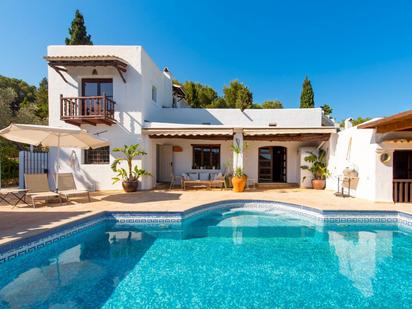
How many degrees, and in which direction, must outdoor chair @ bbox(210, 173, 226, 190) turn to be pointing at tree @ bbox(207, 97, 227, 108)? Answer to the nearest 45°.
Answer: approximately 180°

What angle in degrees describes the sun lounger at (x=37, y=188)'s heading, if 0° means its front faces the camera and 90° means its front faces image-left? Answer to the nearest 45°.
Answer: approximately 315°

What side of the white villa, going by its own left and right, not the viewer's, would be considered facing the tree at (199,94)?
back

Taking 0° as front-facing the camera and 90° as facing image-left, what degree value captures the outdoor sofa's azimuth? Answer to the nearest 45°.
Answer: approximately 0°

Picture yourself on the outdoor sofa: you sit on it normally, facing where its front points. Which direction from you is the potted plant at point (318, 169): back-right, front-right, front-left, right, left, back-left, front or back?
left

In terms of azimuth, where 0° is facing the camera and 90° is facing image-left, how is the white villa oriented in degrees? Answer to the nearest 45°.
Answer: approximately 0°

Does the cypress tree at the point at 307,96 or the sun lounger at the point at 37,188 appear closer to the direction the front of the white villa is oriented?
the sun lounger

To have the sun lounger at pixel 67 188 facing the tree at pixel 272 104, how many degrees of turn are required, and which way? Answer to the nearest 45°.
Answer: approximately 90° to its left
